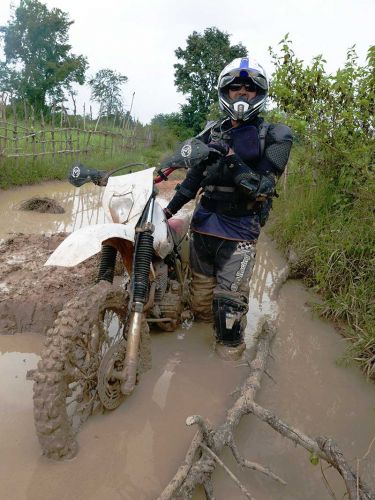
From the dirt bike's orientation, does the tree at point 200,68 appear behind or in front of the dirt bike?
behind

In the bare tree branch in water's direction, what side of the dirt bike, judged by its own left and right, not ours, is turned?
left

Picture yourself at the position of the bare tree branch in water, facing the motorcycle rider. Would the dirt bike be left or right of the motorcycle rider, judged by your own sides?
left

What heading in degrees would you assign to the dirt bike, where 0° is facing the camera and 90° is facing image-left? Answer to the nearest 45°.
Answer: approximately 45°

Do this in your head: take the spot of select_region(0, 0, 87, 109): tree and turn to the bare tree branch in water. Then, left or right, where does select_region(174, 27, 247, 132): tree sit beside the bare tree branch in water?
left

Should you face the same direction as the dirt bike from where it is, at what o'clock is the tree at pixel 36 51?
The tree is roughly at 4 o'clock from the dirt bike.
